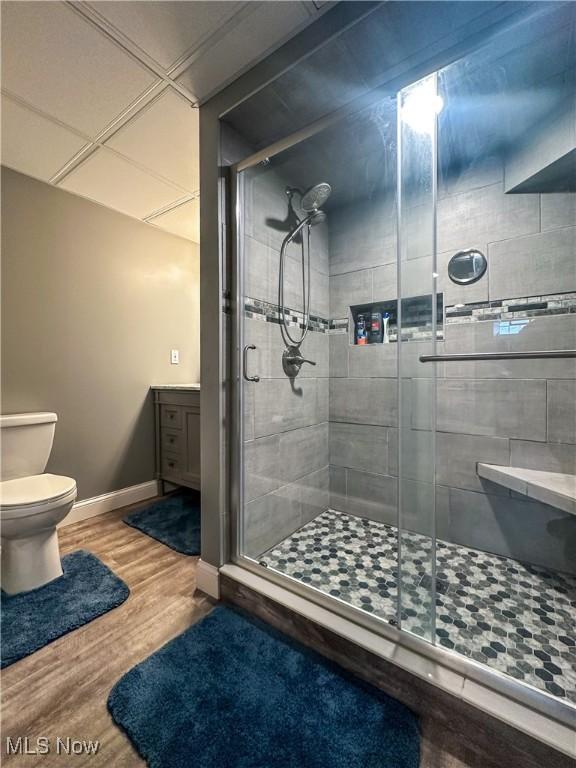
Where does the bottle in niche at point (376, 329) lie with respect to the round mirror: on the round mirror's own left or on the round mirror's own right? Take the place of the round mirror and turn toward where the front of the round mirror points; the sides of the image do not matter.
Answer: on the round mirror's own right

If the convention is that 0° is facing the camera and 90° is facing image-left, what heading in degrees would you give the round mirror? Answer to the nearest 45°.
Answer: approximately 0°

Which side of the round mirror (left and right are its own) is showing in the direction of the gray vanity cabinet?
right

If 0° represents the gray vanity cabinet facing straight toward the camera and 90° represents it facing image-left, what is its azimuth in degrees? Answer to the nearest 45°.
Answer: approximately 45°

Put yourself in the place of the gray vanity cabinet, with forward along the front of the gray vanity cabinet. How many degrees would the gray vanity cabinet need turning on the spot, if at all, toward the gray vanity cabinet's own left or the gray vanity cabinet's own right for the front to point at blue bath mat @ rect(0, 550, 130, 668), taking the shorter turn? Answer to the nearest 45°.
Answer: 0° — it already faces it

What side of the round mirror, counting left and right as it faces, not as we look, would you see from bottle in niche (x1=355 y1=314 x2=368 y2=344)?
right

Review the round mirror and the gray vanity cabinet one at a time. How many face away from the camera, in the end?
0

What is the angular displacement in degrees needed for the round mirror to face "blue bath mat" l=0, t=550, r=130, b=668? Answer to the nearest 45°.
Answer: approximately 45° to its right

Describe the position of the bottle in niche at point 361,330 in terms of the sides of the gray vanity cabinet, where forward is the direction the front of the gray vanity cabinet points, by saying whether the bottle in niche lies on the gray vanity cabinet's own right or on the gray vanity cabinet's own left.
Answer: on the gray vanity cabinet's own left
